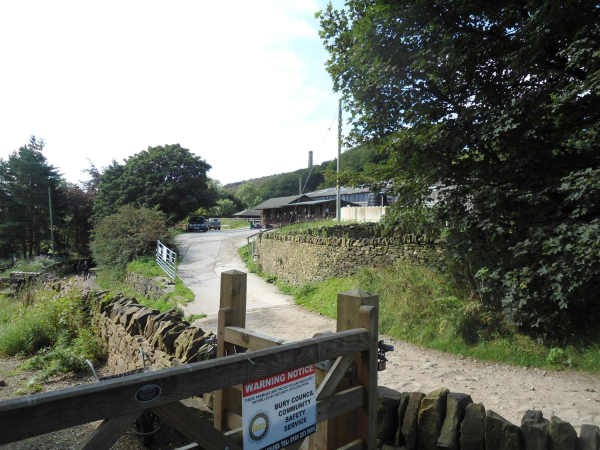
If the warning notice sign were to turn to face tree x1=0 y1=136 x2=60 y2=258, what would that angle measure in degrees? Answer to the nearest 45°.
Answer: approximately 180°

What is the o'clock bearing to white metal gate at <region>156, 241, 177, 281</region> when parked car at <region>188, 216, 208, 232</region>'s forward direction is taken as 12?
The white metal gate is roughly at 12 o'clock from the parked car.

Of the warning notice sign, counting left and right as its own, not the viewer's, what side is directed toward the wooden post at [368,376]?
left

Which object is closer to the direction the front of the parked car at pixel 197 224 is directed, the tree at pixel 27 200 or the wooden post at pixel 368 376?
the wooden post

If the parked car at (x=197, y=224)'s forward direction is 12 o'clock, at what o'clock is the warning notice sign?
The warning notice sign is roughly at 12 o'clock from the parked car.

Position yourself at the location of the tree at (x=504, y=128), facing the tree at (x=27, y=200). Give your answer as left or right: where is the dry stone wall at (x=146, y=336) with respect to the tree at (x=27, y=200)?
left

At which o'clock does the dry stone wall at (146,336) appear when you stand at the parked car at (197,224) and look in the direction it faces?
The dry stone wall is roughly at 12 o'clock from the parked car.

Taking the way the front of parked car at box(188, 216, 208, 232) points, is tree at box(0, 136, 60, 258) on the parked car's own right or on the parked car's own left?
on the parked car's own right

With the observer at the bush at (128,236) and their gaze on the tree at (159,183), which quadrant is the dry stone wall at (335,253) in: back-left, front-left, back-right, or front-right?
back-right

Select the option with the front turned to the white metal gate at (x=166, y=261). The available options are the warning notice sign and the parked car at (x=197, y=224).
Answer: the parked car

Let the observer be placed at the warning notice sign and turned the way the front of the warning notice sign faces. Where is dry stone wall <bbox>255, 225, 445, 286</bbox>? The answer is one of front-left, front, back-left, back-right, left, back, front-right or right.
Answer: back-left

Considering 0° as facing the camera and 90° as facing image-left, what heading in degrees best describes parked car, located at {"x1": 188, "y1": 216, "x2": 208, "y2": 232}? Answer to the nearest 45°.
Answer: approximately 0°

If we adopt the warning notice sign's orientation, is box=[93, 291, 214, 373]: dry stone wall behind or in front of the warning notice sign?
behind

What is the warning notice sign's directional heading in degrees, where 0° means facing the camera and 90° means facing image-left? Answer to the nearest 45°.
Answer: approximately 315°
